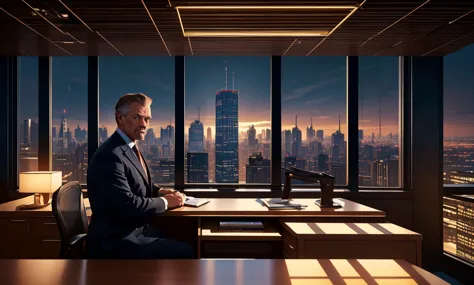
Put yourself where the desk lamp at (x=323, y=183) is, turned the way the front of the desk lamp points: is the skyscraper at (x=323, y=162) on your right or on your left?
on your right

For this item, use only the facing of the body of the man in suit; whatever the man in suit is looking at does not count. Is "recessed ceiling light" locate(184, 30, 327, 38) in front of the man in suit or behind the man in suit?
in front

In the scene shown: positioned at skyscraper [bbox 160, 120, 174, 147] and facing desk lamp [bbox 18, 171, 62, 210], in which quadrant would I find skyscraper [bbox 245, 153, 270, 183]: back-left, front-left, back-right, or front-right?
front-left

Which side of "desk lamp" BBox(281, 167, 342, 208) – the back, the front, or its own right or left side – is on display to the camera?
left

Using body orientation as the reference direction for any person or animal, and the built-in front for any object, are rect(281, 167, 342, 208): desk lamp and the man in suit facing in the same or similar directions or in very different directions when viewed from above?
very different directions

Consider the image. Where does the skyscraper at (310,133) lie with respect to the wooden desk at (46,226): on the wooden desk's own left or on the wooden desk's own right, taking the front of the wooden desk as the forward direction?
on the wooden desk's own left

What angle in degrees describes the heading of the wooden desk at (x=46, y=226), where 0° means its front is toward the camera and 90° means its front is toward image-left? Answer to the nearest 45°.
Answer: approximately 0°

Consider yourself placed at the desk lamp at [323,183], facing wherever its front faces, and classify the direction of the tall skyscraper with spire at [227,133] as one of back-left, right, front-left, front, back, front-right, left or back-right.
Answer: front-right

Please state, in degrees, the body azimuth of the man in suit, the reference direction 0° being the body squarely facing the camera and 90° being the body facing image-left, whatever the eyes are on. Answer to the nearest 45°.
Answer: approximately 270°
